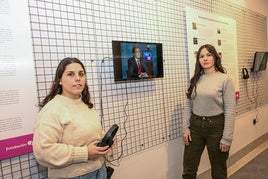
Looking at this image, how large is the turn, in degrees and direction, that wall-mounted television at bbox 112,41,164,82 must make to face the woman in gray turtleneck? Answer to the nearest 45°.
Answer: approximately 45° to its left

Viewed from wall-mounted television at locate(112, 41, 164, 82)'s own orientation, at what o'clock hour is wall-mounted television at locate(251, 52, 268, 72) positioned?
wall-mounted television at locate(251, 52, 268, 72) is roughly at 9 o'clock from wall-mounted television at locate(112, 41, 164, 82).

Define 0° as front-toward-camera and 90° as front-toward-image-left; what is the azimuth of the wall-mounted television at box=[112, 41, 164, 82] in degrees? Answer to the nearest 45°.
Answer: approximately 315°

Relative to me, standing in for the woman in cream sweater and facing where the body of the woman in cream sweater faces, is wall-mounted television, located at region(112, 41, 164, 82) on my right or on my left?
on my left

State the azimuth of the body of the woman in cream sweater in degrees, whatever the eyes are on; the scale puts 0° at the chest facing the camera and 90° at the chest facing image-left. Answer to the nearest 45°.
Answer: approximately 315°
